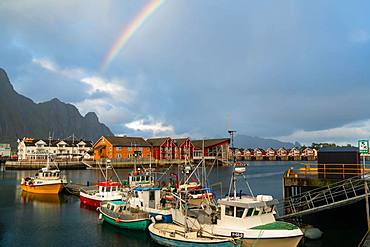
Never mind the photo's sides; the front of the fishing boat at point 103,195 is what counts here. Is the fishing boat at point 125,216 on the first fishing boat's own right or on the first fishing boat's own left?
on the first fishing boat's own left

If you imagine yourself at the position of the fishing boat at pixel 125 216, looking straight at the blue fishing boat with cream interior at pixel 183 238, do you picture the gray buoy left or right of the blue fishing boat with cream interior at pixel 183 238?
left

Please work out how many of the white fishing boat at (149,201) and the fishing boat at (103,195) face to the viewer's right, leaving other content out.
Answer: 0

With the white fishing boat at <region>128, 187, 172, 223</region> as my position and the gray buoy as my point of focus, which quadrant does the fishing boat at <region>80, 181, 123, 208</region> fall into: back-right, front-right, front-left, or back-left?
back-left

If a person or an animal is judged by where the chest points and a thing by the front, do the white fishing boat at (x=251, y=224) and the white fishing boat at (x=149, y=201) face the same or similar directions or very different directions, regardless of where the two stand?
very different directions
